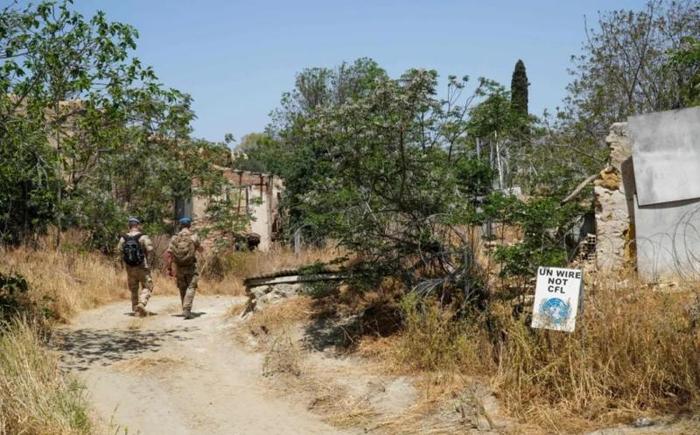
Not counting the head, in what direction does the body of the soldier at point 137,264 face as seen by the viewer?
away from the camera

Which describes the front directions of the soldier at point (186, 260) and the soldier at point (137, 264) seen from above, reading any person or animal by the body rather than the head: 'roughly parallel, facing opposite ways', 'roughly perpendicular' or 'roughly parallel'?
roughly parallel

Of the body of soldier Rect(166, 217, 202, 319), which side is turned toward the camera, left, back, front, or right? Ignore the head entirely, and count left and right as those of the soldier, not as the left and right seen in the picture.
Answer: back

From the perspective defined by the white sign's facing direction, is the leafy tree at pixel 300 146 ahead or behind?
behind

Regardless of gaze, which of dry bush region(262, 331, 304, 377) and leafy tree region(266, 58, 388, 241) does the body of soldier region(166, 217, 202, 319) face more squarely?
the leafy tree

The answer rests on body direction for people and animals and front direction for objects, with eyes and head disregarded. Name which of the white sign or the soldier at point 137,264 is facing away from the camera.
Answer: the soldier

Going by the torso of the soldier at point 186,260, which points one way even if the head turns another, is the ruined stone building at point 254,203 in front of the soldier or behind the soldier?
in front

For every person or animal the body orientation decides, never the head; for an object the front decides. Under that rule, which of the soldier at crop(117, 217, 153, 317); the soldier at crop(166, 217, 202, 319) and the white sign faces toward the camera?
the white sign

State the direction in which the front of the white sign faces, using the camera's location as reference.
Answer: facing the viewer

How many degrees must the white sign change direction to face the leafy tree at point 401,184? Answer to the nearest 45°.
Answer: approximately 135° to its right

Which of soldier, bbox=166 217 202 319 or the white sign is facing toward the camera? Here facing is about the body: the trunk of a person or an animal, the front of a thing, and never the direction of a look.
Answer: the white sign

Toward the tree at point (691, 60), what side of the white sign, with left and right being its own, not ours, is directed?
back

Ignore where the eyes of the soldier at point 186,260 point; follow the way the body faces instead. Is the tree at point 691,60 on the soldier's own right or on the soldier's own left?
on the soldier's own right
